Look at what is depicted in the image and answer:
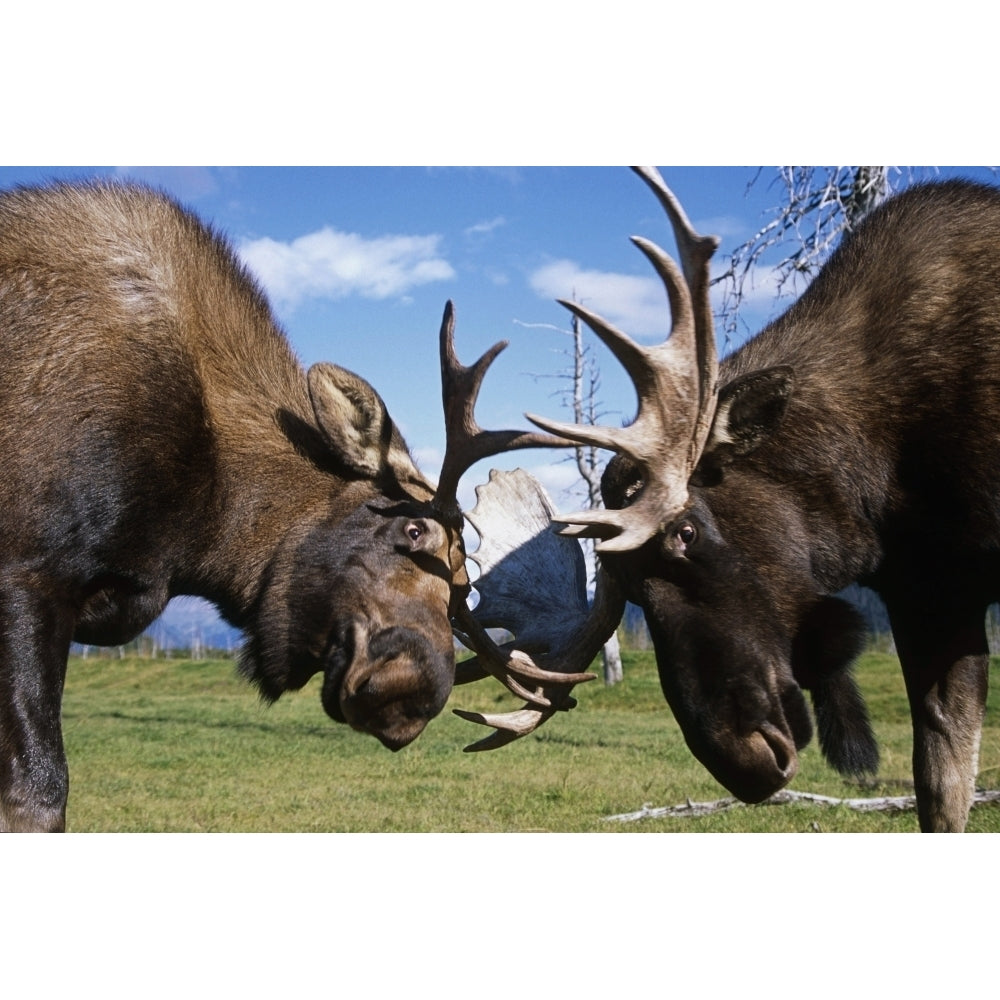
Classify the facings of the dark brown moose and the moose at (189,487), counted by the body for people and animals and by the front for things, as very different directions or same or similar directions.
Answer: very different directions

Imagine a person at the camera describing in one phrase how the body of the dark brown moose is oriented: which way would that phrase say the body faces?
to the viewer's left

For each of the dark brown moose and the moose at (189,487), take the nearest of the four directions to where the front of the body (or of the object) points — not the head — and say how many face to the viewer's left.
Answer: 1

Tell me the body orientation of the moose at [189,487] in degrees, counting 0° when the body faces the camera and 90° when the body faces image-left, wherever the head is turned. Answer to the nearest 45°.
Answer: approximately 270°

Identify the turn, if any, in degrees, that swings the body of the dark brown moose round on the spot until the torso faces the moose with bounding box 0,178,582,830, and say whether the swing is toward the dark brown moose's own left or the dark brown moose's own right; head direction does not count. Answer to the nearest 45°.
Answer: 0° — it already faces it
